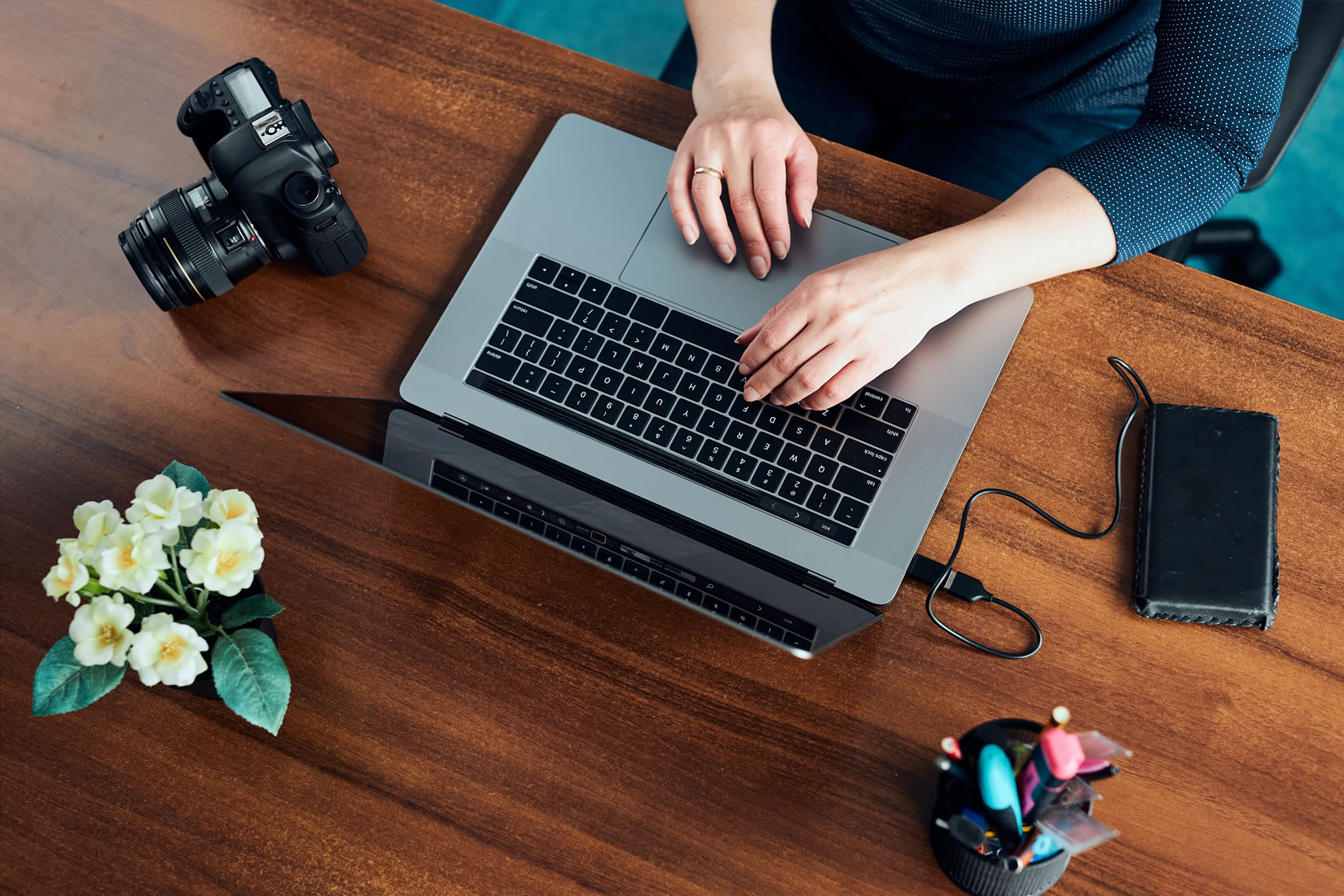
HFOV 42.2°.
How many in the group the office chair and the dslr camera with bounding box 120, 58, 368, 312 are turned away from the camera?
0

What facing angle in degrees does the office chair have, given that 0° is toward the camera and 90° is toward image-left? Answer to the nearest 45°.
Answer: approximately 45°

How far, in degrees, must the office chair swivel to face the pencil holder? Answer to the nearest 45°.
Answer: approximately 45° to its left

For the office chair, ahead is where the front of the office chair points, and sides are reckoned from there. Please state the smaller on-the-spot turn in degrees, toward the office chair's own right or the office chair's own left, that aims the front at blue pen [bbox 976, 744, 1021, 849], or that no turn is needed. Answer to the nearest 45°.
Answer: approximately 45° to the office chair's own left

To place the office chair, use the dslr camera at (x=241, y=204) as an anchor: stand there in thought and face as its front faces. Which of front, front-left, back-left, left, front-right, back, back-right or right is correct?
back-left

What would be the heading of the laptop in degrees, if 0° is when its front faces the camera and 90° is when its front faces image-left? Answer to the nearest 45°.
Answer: approximately 225°
